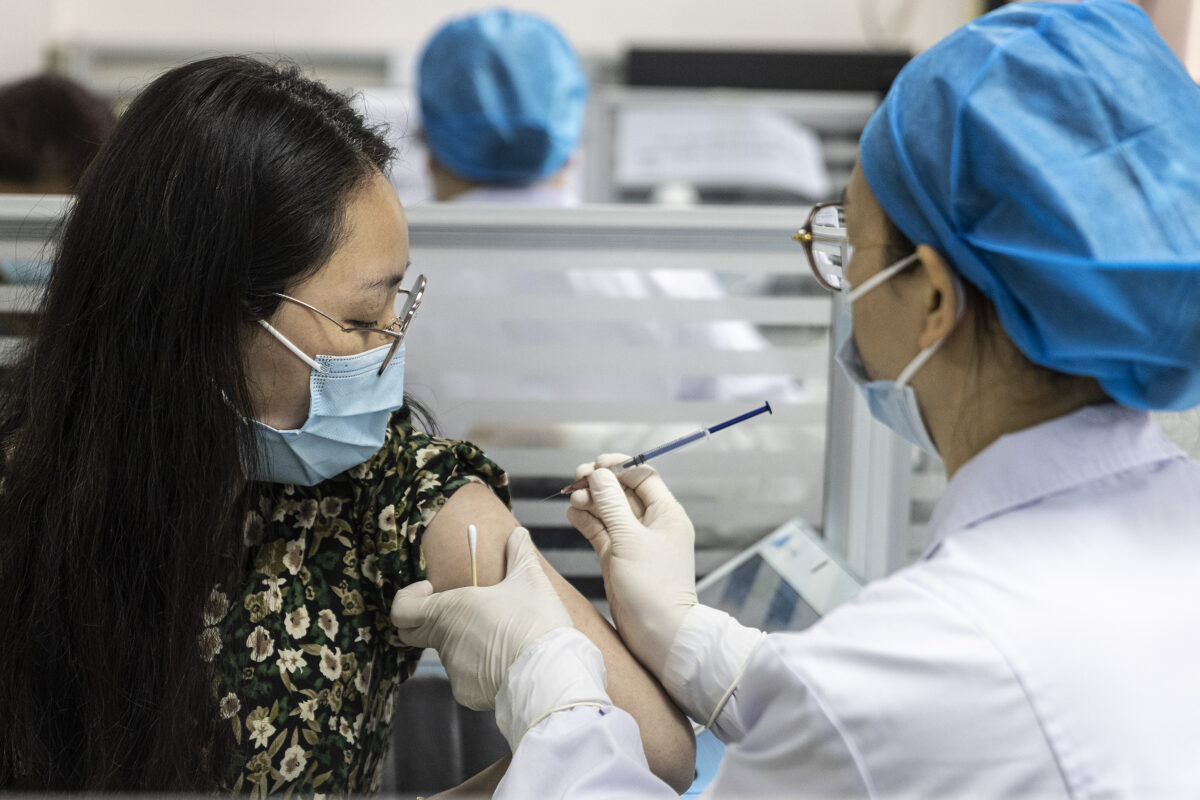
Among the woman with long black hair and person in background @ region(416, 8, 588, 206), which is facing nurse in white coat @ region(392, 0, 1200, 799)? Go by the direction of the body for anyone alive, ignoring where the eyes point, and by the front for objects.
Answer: the woman with long black hair

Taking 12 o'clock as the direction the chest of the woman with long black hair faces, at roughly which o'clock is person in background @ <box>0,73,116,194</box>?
The person in background is roughly at 7 o'clock from the woman with long black hair.

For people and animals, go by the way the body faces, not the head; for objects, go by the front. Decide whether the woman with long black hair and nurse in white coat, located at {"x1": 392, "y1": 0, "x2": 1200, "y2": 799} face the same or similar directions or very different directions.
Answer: very different directions

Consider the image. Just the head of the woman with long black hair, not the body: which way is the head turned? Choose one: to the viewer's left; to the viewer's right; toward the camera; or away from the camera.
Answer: to the viewer's right

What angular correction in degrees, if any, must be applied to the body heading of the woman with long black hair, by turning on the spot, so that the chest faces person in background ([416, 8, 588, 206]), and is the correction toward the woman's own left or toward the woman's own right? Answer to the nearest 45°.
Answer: approximately 135° to the woman's own left

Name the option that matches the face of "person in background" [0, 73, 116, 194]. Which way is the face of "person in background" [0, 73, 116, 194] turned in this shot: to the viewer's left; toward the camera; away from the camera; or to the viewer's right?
away from the camera

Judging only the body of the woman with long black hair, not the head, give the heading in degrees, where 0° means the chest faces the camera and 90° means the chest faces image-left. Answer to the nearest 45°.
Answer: approximately 315°

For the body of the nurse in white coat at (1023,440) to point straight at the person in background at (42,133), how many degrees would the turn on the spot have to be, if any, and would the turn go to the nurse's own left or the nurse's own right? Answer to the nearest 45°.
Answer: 0° — they already face them
